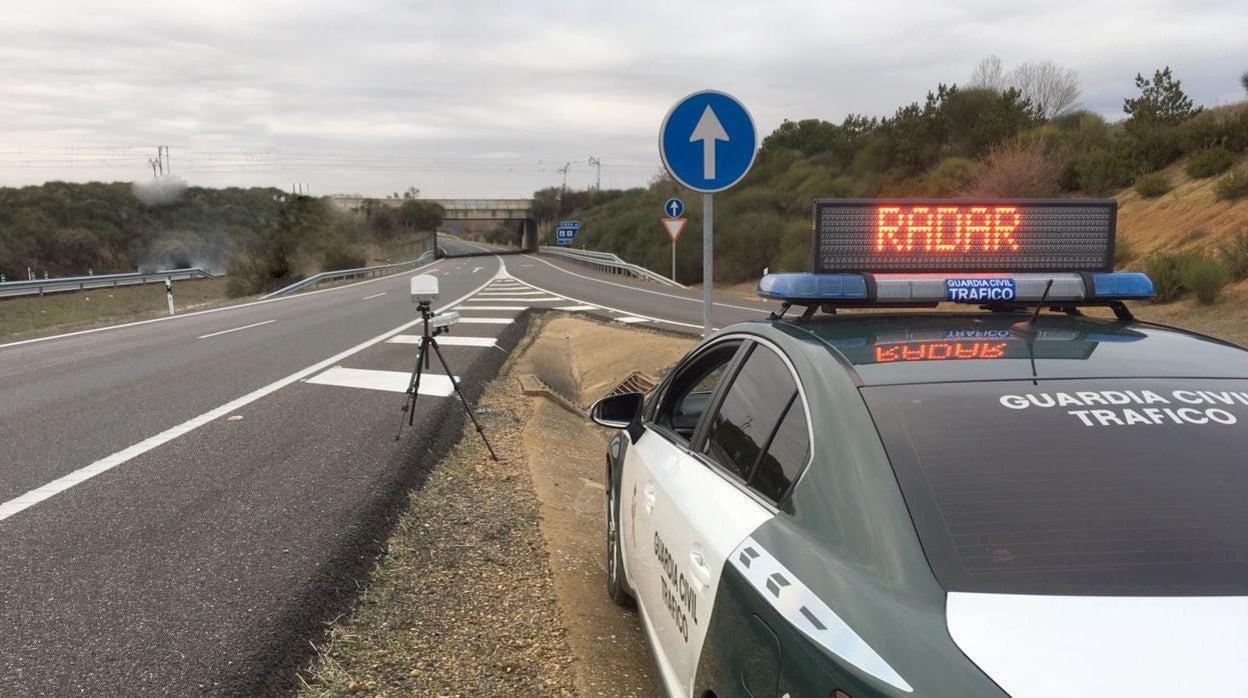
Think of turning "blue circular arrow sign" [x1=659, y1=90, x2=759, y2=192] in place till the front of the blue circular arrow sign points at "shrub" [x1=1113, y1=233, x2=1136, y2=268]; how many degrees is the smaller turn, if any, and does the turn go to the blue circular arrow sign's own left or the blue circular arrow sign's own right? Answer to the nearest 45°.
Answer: approximately 135° to the blue circular arrow sign's own left

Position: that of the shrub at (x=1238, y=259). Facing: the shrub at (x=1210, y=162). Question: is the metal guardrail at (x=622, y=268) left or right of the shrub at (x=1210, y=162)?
left

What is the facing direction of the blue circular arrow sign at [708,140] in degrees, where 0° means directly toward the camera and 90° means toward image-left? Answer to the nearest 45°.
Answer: approximately 0°

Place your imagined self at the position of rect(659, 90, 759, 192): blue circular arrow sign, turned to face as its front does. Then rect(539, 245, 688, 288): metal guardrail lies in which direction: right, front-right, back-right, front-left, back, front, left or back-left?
back

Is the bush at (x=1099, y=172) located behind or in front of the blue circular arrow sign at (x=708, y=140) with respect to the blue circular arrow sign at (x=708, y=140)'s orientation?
behind

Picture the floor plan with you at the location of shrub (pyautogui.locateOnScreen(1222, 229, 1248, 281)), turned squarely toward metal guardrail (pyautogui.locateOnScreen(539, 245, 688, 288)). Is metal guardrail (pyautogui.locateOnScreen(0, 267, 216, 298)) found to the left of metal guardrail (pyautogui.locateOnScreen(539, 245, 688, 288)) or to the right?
left

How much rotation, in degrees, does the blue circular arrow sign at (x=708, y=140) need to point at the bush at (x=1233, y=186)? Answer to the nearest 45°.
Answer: approximately 135° to its left
